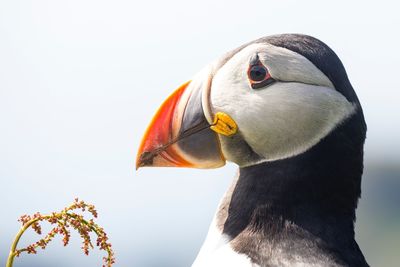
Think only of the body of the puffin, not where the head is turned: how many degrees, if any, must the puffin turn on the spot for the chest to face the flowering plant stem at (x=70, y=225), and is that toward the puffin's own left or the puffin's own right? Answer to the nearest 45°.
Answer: approximately 45° to the puffin's own left

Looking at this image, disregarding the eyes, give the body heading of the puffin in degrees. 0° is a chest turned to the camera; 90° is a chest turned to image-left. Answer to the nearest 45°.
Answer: approximately 90°
